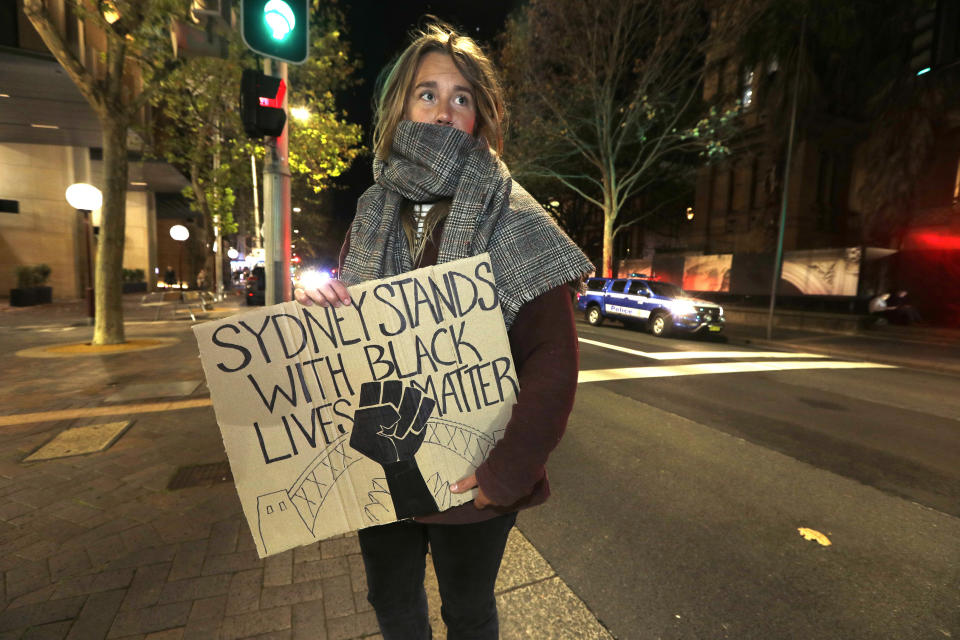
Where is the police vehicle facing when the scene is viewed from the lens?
facing the viewer and to the right of the viewer

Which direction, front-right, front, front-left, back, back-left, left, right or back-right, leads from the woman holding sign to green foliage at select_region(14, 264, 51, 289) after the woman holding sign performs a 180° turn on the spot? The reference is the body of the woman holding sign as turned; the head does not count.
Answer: front-left

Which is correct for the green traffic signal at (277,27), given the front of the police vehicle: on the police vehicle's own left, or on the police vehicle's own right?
on the police vehicle's own right

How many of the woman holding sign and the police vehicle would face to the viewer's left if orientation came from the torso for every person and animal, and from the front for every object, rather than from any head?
0

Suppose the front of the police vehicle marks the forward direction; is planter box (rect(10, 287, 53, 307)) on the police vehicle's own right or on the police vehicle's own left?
on the police vehicle's own right

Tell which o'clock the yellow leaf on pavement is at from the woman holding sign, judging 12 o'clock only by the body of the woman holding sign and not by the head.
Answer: The yellow leaf on pavement is roughly at 8 o'clock from the woman holding sign.

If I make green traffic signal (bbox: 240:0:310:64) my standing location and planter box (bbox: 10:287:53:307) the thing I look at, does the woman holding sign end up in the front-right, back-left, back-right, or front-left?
back-left

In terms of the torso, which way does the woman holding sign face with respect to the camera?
toward the camera
